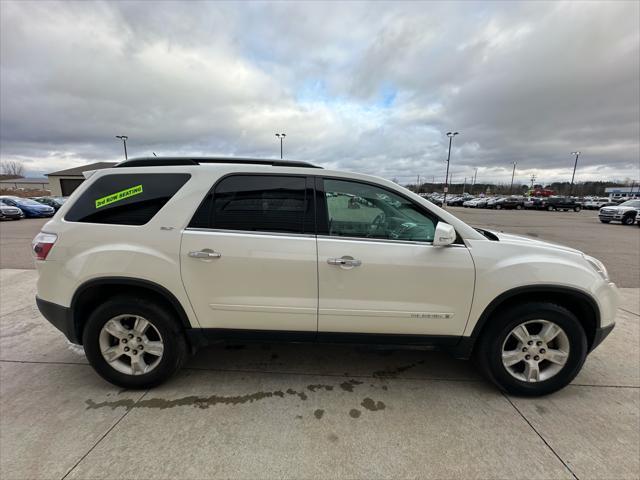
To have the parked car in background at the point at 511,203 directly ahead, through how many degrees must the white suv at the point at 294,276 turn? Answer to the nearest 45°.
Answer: approximately 45° to its left

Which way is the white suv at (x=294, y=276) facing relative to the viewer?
to the viewer's right

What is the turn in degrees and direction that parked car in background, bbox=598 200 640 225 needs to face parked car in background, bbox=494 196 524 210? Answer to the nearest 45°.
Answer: approximately 90° to its right

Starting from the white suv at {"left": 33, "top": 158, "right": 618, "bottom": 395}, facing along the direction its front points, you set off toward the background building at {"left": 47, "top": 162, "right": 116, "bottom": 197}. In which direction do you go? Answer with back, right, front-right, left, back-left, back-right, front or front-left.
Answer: back-left
